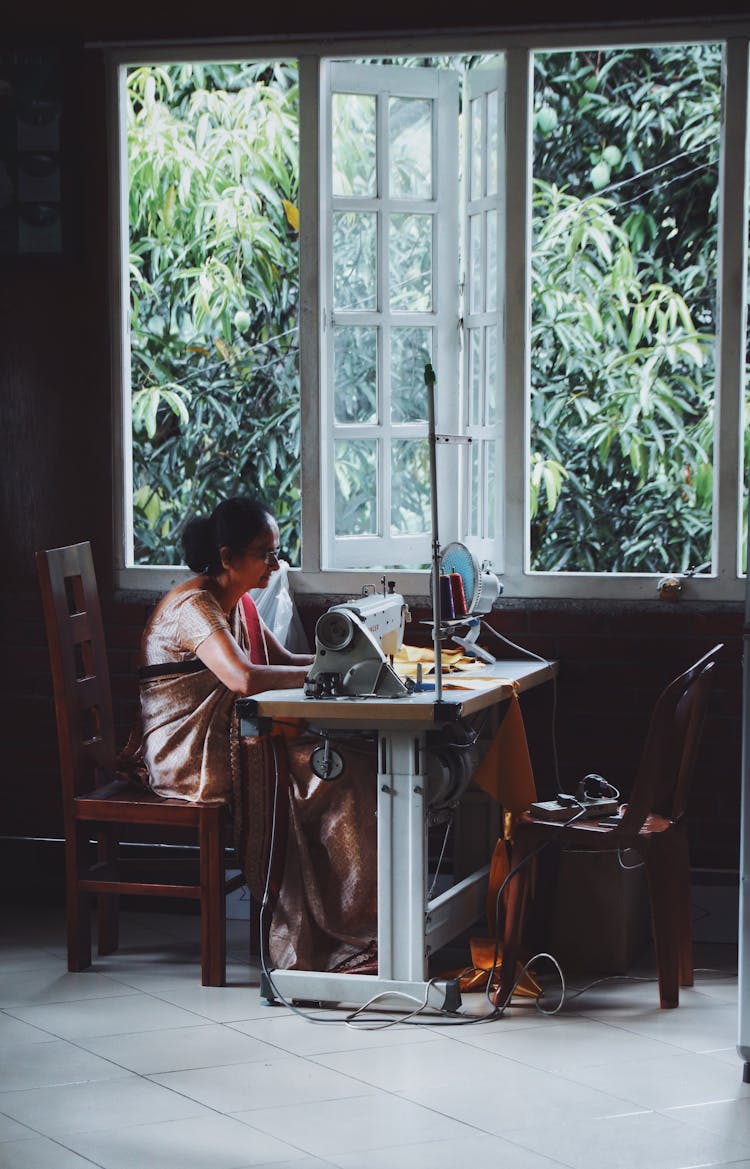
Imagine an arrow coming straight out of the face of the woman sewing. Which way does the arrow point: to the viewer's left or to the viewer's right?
to the viewer's right

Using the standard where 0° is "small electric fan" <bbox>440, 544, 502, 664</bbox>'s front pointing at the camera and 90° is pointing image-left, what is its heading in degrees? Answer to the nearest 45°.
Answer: approximately 45°

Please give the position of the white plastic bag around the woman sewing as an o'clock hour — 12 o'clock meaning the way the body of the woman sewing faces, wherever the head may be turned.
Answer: The white plastic bag is roughly at 9 o'clock from the woman sewing.

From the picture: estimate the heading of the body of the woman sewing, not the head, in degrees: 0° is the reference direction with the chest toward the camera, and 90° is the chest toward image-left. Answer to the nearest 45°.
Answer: approximately 270°

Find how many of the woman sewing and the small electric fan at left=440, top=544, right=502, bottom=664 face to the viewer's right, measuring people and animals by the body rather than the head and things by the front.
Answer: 1
